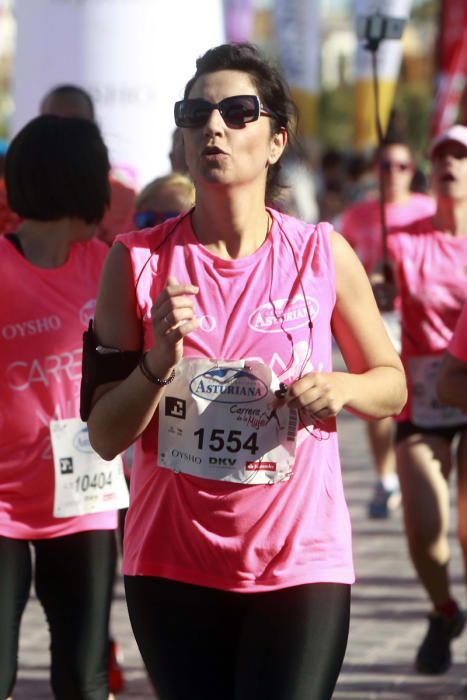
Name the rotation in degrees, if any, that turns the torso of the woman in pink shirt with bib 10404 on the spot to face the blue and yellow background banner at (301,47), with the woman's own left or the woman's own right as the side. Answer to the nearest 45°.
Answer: approximately 180°

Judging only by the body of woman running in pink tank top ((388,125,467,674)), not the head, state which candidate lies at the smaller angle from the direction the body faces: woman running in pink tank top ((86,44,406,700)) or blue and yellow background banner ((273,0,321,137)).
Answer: the woman running in pink tank top

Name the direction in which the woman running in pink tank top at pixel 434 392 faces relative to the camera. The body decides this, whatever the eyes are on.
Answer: toward the camera

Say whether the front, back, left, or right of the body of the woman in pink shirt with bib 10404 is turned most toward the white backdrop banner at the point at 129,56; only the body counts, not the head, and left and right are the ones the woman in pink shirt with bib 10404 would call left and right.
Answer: back

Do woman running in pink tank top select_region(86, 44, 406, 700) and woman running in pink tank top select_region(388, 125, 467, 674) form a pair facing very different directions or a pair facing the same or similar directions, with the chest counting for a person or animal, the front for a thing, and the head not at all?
same or similar directions

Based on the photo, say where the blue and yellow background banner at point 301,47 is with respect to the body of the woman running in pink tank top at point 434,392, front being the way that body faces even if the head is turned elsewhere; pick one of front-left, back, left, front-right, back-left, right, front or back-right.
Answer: back

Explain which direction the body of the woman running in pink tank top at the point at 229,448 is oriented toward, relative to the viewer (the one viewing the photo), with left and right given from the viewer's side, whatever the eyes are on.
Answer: facing the viewer

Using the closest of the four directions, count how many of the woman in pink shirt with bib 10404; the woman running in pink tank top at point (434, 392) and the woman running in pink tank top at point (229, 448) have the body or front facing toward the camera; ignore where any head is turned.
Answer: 3

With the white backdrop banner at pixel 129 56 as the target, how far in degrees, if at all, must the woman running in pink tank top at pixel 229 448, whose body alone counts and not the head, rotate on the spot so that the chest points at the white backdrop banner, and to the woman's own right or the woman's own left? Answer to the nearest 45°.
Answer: approximately 180°

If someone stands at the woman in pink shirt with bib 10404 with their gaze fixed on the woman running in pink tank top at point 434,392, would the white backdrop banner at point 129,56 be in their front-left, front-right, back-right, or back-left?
front-left
